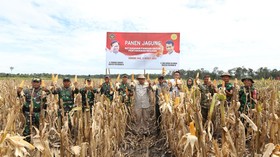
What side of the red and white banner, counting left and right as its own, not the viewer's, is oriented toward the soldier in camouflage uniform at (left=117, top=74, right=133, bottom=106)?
front

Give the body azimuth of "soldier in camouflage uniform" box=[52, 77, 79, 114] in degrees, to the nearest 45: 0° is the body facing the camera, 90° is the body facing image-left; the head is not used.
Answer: approximately 0°

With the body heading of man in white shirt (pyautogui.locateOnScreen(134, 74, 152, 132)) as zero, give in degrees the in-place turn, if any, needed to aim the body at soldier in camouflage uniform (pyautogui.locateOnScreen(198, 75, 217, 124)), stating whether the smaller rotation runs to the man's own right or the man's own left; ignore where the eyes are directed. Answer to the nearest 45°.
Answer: approximately 45° to the man's own left

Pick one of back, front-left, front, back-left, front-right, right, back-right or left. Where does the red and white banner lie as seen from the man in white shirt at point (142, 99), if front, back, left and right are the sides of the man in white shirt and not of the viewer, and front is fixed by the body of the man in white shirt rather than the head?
back

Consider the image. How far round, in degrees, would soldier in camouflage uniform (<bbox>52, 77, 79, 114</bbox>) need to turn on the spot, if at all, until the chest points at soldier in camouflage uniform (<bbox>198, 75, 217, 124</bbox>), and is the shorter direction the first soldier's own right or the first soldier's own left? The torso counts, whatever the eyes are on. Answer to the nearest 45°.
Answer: approximately 45° to the first soldier's own left

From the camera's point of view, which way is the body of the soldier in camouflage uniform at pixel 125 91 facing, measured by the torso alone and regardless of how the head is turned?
toward the camera

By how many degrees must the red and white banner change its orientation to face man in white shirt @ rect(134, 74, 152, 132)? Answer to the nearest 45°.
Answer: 0° — it already faces them

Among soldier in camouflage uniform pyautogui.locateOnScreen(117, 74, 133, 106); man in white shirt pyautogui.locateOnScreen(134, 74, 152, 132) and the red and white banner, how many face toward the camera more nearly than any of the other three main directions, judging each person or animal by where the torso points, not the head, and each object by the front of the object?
3

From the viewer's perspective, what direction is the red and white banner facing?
toward the camera

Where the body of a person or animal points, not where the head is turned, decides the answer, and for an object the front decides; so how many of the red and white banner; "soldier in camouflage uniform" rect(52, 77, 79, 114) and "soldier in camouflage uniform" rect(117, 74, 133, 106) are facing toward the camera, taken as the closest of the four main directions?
3

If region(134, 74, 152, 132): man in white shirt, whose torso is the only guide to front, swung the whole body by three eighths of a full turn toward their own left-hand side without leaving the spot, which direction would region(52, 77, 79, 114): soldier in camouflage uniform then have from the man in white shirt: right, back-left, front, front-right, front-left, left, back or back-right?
back
